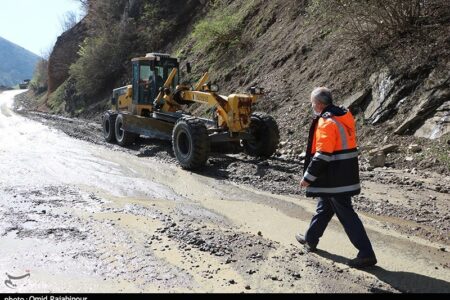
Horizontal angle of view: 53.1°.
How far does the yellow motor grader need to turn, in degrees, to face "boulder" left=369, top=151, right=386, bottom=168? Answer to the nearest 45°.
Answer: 0° — it already faces it

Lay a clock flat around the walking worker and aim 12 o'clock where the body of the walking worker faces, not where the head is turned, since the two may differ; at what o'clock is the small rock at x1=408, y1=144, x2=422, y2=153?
The small rock is roughly at 2 o'clock from the walking worker.

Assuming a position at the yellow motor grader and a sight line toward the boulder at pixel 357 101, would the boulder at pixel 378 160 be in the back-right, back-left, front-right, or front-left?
front-right

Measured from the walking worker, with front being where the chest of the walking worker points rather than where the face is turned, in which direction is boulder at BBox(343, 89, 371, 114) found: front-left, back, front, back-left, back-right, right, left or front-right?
front-right

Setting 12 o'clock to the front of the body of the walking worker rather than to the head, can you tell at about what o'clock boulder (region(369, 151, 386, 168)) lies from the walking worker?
The boulder is roughly at 2 o'clock from the walking worker.

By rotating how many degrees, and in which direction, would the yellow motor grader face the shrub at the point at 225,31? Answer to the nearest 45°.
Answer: approximately 135° to its left

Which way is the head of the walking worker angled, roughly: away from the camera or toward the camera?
away from the camera

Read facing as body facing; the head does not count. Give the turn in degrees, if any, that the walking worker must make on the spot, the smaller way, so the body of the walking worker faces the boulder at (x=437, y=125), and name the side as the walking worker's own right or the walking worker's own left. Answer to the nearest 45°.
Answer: approximately 45° to the walking worker's own right

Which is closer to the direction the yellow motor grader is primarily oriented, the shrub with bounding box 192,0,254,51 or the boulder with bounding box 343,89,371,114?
the boulder

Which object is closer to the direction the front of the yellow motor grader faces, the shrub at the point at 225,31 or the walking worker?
the walking worker

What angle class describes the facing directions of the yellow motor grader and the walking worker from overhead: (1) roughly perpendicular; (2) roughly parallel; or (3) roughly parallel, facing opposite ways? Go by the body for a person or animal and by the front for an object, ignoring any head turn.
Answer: roughly parallel, facing opposite ways

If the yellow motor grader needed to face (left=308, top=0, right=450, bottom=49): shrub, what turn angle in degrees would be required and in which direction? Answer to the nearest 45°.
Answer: approximately 45° to its left

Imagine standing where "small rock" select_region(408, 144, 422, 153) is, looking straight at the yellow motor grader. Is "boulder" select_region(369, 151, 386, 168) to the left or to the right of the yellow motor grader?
left

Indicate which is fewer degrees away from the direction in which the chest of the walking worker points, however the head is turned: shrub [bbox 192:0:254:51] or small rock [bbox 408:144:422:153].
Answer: the shrub

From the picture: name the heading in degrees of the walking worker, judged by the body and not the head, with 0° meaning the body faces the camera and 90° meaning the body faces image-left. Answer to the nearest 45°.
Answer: approximately 135°
